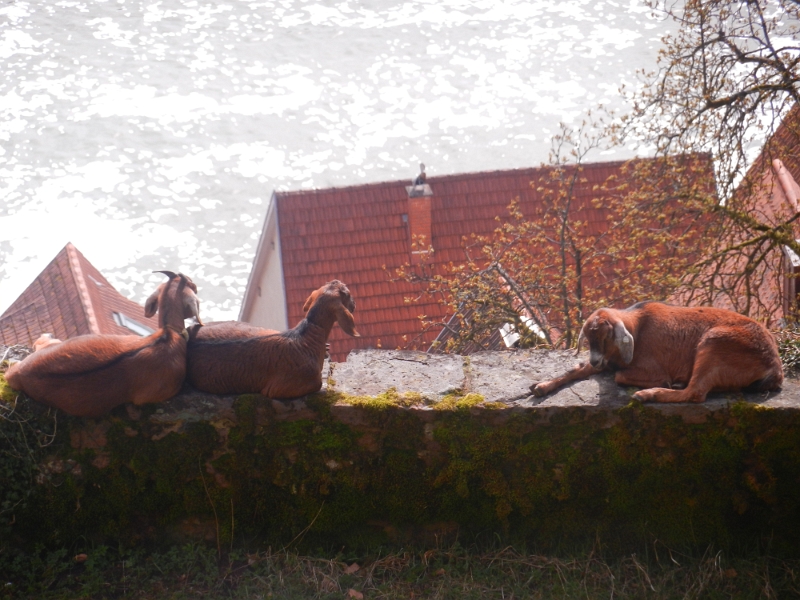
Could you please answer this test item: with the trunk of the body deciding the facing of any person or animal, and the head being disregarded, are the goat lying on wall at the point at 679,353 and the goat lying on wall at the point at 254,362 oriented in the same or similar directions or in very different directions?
very different directions

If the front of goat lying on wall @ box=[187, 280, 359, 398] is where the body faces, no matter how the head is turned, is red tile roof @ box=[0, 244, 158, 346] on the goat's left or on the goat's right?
on the goat's left

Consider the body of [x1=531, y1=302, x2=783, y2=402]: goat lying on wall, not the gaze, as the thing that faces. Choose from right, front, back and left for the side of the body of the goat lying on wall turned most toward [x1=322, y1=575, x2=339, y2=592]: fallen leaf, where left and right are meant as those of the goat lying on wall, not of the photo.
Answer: front

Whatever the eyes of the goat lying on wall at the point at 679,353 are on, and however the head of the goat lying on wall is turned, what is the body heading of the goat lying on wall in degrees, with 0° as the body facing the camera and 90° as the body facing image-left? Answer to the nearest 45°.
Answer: approximately 90°

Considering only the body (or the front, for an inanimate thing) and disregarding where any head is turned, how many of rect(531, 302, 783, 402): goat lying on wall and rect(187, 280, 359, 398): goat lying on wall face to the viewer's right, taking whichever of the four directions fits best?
1

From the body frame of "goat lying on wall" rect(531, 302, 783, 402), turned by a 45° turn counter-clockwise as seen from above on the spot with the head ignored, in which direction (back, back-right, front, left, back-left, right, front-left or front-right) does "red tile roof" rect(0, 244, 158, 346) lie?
right

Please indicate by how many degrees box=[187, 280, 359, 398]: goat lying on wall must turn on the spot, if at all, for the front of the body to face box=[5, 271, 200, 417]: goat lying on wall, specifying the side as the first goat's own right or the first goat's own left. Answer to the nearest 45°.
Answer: approximately 180°

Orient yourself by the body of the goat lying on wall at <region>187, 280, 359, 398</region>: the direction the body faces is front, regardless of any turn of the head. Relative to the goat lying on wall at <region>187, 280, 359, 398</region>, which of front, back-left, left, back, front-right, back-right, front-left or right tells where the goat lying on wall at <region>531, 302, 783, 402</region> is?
front

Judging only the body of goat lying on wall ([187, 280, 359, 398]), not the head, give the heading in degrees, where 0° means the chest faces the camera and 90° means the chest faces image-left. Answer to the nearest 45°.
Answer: approximately 270°

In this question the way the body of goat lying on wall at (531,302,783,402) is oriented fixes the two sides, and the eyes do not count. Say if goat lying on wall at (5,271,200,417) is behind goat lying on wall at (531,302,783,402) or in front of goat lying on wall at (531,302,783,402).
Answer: in front

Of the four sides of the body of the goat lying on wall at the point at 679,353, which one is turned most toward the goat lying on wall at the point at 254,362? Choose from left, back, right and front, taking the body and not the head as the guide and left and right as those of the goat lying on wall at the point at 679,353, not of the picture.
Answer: front
